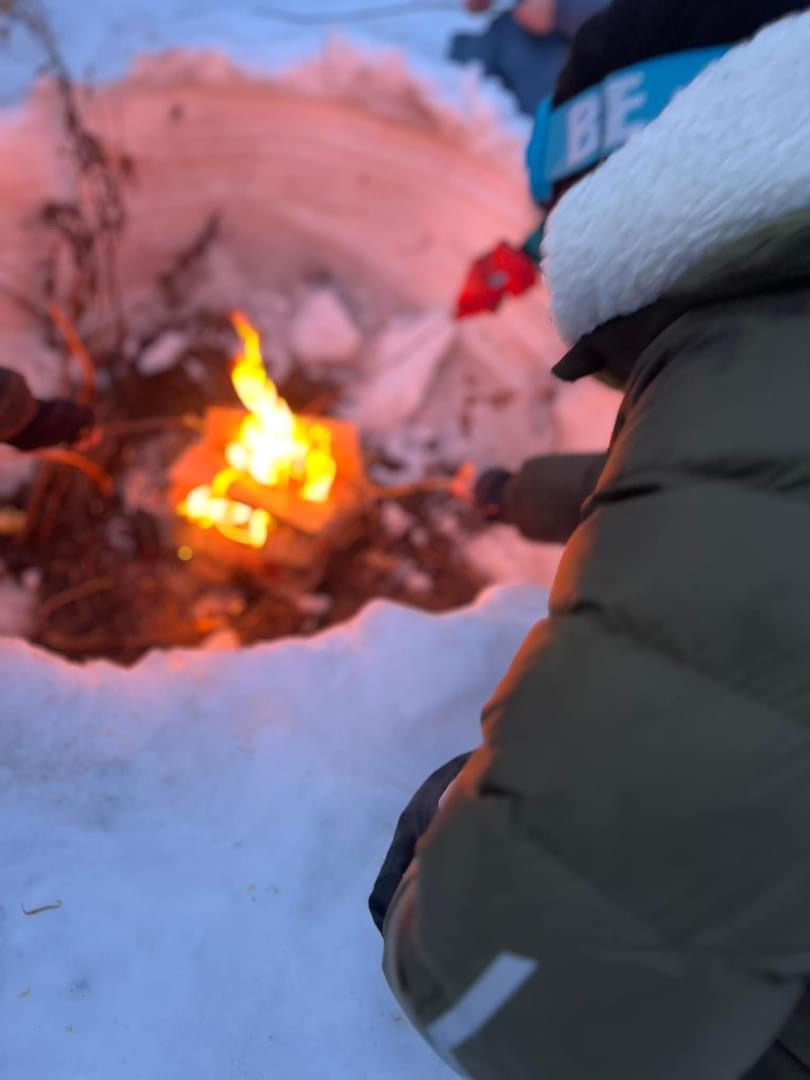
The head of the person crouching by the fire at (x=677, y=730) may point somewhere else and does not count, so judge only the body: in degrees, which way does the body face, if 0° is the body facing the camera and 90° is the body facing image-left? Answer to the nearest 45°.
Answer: approximately 135°

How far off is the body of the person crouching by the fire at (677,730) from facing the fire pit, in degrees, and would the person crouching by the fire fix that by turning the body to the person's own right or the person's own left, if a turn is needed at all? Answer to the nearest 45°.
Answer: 0° — they already face it

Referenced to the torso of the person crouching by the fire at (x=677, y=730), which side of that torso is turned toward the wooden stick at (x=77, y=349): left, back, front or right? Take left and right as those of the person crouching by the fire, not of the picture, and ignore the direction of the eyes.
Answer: front

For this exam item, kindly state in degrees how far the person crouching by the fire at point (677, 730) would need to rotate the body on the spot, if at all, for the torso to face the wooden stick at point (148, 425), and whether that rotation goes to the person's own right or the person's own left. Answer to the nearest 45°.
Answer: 0° — they already face it

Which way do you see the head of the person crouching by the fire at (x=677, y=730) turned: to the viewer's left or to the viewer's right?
to the viewer's left

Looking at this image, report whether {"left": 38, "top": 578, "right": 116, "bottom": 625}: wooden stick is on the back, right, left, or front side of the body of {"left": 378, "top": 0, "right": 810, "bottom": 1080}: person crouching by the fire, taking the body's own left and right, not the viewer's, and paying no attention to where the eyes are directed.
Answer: front

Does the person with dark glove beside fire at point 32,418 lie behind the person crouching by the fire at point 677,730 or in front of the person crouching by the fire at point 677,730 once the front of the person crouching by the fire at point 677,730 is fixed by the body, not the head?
in front

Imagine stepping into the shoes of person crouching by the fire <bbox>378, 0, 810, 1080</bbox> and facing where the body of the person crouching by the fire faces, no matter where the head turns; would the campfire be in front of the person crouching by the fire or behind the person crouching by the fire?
in front
